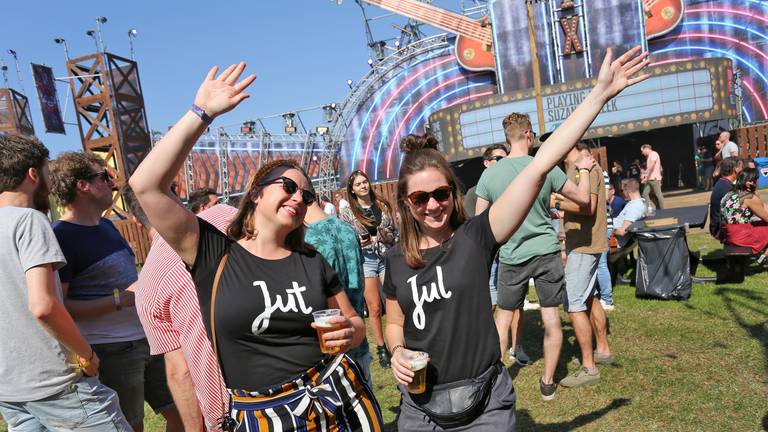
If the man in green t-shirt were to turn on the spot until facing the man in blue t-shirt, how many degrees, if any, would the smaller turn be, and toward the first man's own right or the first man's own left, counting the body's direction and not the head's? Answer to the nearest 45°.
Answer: approximately 135° to the first man's own left

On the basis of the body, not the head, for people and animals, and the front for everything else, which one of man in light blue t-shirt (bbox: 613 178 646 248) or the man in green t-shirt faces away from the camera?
the man in green t-shirt

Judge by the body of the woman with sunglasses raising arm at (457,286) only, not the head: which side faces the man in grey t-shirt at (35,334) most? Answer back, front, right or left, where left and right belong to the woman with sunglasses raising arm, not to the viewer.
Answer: right

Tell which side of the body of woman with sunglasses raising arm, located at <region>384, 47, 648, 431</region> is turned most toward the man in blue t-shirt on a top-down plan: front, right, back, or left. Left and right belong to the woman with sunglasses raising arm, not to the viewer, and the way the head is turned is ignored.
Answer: right

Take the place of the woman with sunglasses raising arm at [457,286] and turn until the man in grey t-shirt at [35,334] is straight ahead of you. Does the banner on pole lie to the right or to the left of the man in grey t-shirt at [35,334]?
right

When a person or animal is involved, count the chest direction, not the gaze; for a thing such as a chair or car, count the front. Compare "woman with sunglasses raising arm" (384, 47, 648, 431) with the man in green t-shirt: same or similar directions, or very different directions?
very different directions

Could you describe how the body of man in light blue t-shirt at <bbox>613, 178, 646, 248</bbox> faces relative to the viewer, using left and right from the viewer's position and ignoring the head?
facing to the left of the viewer

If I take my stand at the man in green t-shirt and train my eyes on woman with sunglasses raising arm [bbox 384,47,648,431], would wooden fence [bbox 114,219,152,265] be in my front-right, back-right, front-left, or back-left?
back-right

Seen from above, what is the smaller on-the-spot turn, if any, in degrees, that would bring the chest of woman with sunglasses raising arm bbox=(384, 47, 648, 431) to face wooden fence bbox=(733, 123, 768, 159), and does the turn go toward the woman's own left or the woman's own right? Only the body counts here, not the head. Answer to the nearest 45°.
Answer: approximately 135° to the woman's own left

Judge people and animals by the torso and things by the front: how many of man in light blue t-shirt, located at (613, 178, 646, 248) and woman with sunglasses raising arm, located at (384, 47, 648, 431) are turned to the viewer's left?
1

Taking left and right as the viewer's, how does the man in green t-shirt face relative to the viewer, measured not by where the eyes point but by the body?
facing away from the viewer

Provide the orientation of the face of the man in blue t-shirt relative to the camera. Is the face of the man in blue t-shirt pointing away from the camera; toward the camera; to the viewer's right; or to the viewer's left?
to the viewer's right

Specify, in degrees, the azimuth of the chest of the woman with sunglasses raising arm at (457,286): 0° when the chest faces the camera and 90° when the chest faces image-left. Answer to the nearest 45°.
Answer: approximately 0°
